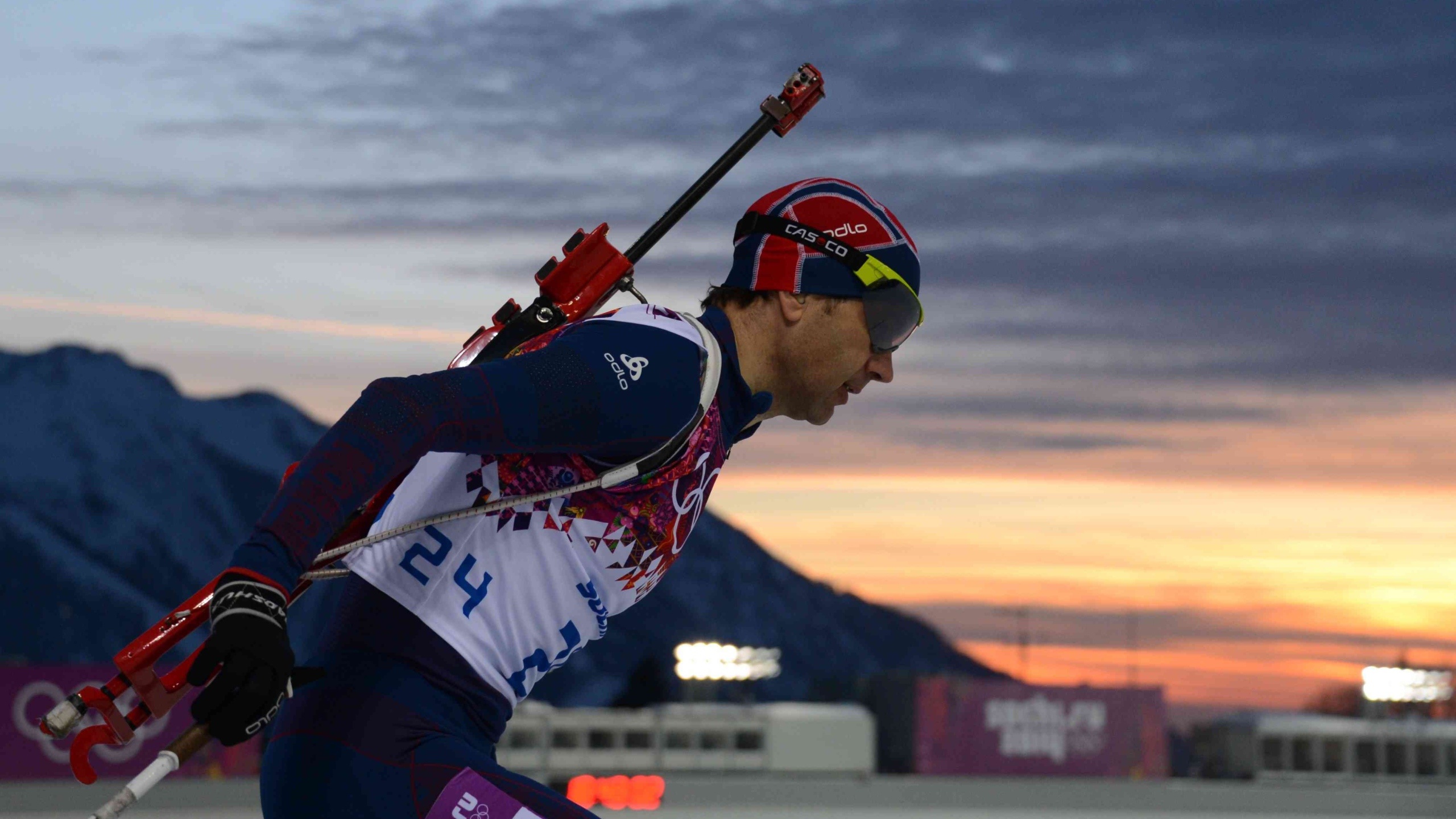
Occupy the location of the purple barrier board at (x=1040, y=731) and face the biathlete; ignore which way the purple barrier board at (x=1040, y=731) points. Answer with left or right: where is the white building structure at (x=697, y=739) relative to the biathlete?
right

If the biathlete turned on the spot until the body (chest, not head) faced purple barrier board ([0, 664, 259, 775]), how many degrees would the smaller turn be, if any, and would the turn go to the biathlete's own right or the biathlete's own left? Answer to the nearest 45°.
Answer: approximately 90° to the biathlete's own left

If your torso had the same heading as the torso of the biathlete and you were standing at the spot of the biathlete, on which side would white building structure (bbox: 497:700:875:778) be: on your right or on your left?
on your left

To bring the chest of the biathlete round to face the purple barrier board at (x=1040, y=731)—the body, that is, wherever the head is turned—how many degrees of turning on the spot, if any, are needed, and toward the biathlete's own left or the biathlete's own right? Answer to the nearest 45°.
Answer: approximately 90° to the biathlete's own left

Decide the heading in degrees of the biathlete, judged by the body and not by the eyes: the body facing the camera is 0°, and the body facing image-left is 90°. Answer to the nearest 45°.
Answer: approximately 270°
